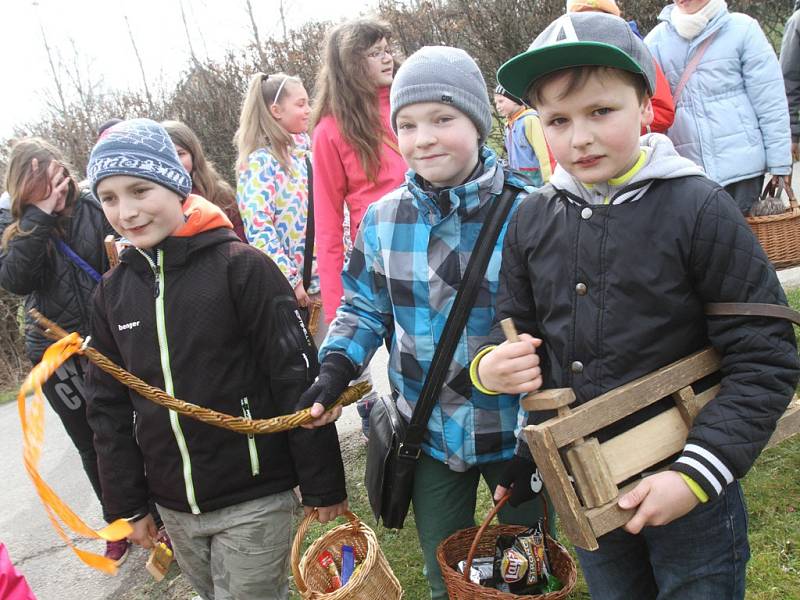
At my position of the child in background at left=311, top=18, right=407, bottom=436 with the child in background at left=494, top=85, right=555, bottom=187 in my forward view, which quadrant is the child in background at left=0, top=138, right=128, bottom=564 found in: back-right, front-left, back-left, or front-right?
back-left

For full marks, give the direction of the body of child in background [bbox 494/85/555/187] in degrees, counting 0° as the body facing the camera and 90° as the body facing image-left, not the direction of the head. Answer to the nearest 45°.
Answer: approximately 45°

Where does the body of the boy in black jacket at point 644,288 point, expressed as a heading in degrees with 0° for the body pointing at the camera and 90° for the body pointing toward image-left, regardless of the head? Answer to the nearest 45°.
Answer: approximately 45°

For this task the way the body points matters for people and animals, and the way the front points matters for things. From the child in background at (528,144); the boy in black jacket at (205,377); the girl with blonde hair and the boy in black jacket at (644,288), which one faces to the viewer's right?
the girl with blonde hair

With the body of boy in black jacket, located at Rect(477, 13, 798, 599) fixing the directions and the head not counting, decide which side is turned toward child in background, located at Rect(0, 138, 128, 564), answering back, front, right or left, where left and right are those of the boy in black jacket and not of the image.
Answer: right

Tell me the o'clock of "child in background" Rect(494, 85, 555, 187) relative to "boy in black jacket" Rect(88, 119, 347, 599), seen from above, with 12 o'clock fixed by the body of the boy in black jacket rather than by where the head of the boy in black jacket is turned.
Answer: The child in background is roughly at 6 o'clock from the boy in black jacket.

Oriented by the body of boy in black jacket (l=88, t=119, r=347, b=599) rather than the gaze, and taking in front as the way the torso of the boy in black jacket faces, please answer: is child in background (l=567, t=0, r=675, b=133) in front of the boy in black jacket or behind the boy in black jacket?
behind

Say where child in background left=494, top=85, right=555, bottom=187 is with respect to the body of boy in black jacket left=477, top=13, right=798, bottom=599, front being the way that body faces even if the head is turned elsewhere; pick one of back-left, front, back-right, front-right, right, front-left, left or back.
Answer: back-right

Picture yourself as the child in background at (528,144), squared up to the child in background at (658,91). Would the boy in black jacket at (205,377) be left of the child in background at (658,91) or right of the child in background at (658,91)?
right

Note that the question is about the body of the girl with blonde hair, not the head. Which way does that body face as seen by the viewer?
to the viewer's right
